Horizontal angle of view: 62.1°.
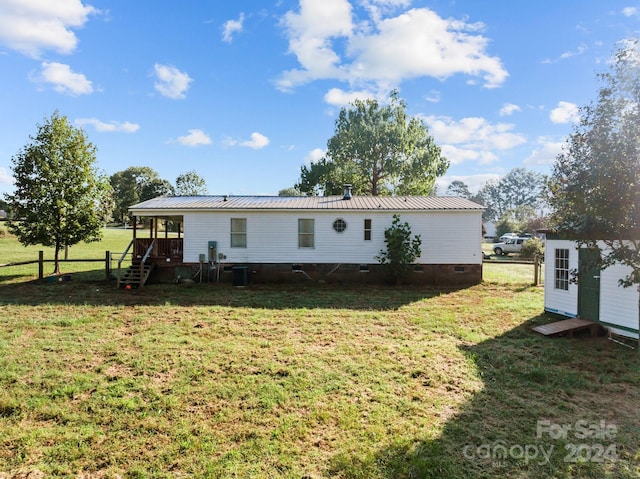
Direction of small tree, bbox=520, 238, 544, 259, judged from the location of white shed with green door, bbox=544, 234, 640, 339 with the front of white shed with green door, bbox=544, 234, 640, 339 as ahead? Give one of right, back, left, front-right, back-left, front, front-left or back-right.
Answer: back-right

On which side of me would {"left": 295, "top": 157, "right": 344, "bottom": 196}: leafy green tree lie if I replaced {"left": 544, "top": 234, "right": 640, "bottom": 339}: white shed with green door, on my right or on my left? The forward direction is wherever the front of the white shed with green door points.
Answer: on my right

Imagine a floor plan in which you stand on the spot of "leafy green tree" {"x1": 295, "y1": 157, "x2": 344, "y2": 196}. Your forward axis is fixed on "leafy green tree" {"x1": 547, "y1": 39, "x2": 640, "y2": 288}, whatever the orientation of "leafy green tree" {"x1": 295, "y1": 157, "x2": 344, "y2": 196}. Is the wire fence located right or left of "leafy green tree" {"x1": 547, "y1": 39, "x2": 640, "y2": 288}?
right

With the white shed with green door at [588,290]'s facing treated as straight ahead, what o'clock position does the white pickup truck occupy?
The white pickup truck is roughly at 4 o'clock from the white shed with green door.

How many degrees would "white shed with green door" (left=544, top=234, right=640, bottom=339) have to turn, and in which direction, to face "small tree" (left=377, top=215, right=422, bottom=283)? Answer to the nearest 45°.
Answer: approximately 90° to its right

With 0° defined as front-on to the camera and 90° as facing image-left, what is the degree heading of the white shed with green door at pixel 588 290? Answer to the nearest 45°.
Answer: approximately 45°
